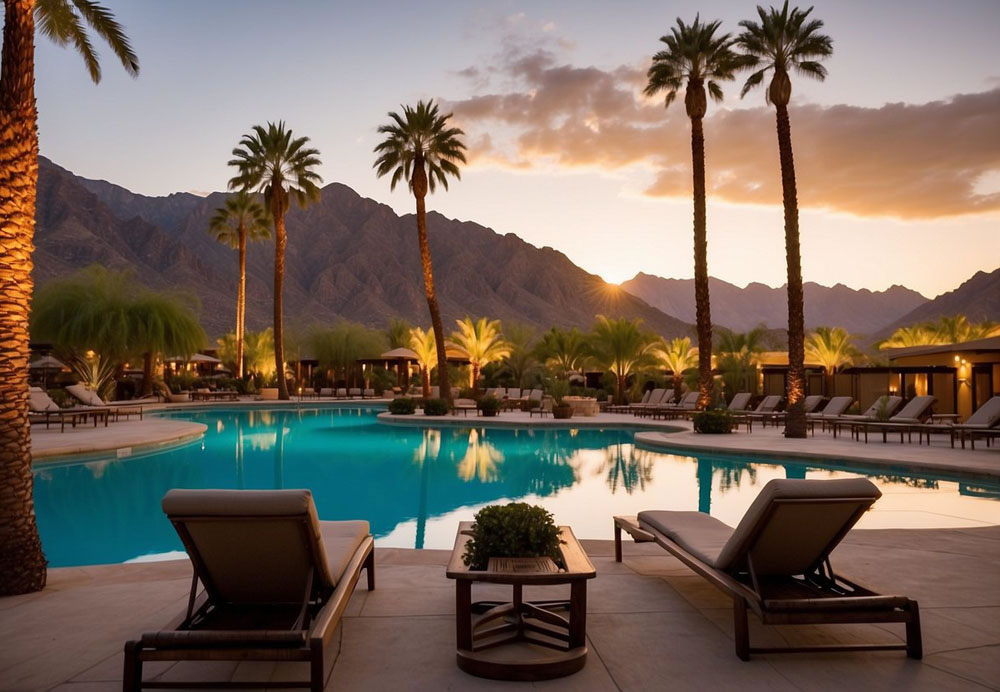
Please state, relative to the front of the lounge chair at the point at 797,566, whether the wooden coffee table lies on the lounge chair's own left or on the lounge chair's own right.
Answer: on the lounge chair's own left

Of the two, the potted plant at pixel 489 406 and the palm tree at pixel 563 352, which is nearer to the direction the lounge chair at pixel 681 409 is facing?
the potted plant

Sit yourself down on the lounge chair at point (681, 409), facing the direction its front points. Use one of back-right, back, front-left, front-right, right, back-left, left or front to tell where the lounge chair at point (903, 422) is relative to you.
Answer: back-left

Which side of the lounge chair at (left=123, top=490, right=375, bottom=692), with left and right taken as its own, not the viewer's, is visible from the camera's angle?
back

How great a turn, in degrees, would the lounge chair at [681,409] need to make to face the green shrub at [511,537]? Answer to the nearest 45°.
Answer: approximately 90° to its left

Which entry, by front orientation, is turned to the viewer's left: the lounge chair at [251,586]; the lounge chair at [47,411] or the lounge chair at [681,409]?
the lounge chair at [681,409]

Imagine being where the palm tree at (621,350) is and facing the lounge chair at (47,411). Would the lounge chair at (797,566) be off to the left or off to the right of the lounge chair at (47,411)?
left

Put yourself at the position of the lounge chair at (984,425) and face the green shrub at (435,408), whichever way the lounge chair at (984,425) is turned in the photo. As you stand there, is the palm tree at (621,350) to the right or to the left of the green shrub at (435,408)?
right

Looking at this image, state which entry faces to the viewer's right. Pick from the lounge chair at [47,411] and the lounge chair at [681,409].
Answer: the lounge chair at [47,411]

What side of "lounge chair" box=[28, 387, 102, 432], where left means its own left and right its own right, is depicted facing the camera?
right

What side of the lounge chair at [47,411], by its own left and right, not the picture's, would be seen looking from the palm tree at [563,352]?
front

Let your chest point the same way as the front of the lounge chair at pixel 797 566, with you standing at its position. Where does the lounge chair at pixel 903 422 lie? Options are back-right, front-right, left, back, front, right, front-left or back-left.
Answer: front-right

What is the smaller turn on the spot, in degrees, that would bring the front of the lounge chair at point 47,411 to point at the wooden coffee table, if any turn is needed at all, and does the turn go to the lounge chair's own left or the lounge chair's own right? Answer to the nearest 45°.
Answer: approximately 90° to the lounge chair's own right

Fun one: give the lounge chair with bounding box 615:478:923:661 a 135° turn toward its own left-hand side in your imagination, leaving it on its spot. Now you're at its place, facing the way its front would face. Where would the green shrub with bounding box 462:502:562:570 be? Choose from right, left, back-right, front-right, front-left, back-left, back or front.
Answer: right

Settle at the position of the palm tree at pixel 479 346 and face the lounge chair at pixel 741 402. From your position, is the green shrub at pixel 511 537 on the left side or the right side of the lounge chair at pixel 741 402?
right

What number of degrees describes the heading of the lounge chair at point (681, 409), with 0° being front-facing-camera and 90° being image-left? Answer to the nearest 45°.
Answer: approximately 90°
